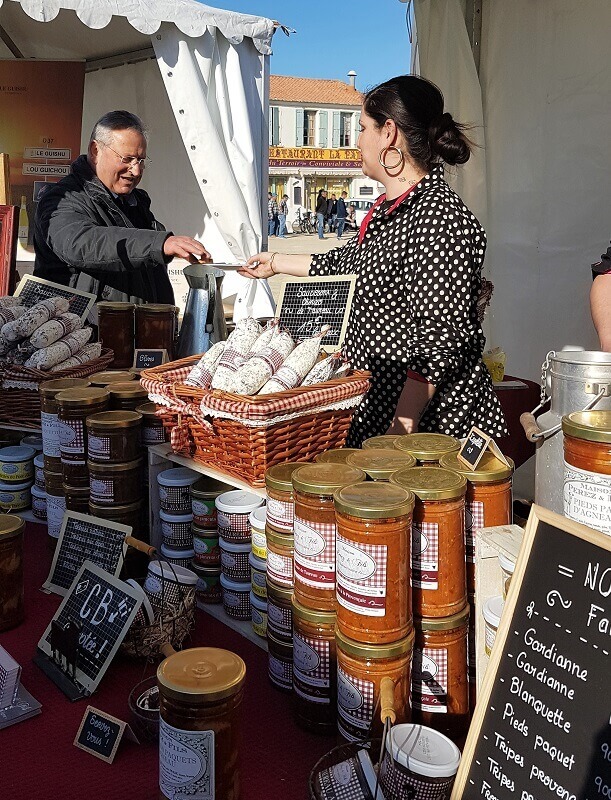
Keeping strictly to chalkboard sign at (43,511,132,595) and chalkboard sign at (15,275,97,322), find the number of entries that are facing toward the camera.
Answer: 2

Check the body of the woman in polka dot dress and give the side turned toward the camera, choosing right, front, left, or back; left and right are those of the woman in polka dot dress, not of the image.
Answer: left

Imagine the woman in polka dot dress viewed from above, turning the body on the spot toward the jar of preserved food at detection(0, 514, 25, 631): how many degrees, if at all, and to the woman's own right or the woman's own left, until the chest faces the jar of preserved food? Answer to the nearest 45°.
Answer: approximately 45° to the woman's own left

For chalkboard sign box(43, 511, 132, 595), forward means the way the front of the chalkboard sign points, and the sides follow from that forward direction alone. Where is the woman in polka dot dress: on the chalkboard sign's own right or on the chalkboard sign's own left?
on the chalkboard sign's own left

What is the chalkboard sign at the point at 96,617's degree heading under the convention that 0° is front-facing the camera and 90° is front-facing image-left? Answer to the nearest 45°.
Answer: approximately 0°

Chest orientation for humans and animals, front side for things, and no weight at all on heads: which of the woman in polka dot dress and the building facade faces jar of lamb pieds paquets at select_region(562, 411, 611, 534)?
the building facade

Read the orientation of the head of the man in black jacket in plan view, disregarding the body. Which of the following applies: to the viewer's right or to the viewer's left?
to the viewer's right

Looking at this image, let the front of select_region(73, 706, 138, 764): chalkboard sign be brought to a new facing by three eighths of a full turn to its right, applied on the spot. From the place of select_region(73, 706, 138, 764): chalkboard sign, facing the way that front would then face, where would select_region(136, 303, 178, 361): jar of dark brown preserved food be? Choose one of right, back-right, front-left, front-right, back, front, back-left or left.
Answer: front

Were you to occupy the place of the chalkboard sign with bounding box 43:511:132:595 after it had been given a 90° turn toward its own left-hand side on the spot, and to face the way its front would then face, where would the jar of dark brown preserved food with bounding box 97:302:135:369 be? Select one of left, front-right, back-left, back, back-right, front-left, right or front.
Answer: left

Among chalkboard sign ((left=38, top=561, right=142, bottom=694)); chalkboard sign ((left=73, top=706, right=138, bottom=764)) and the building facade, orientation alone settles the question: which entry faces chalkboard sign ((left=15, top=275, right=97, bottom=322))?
the building facade

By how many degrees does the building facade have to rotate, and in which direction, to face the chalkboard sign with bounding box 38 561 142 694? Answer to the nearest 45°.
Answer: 0° — it already faces it

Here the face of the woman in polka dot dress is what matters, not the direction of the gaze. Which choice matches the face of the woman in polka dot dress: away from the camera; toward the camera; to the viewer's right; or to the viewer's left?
to the viewer's left
